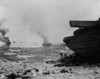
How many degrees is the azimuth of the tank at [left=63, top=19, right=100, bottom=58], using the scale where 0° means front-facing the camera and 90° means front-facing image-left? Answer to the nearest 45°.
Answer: approximately 90°
